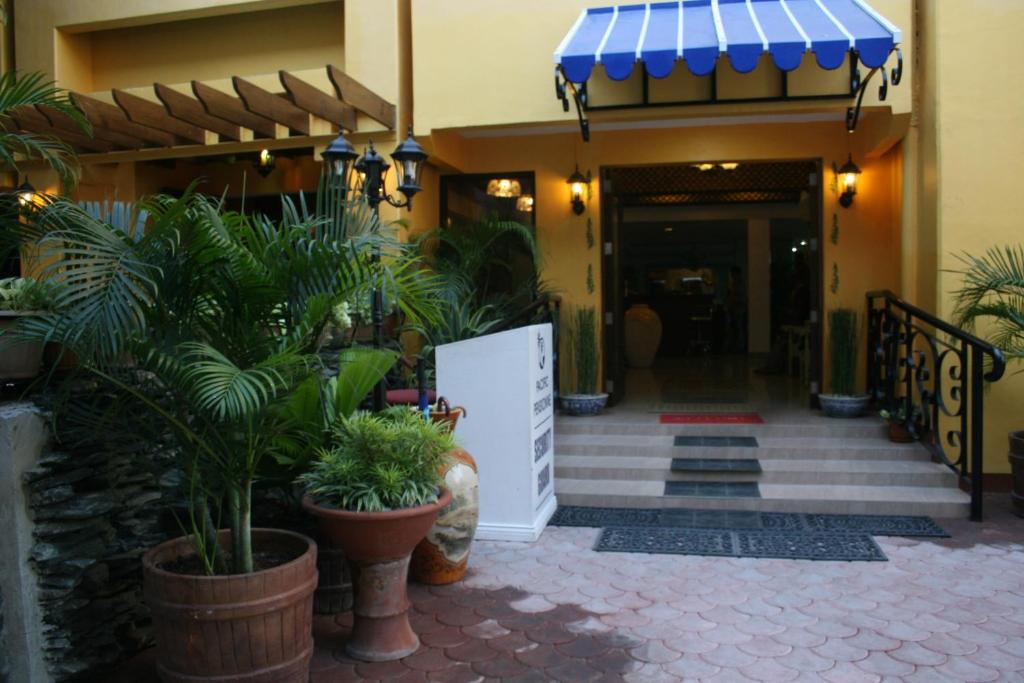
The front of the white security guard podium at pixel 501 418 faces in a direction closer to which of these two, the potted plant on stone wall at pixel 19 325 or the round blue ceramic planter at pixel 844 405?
the round blue ceramic planter

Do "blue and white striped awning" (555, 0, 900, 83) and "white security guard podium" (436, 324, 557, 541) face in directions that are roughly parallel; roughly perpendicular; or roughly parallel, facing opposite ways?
roughly perpendicular

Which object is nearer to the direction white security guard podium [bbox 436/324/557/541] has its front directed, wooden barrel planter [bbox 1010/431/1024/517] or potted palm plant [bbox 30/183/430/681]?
the wooden barrel planter

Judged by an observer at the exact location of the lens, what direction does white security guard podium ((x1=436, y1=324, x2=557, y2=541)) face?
facing to the right of the viewer

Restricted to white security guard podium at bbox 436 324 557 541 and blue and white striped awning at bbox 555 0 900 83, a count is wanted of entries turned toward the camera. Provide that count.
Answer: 1

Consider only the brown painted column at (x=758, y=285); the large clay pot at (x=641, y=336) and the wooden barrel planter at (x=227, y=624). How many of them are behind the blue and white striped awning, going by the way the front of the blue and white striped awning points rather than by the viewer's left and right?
2

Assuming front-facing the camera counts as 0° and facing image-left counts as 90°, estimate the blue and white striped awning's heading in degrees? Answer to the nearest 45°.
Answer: approximately 0°
